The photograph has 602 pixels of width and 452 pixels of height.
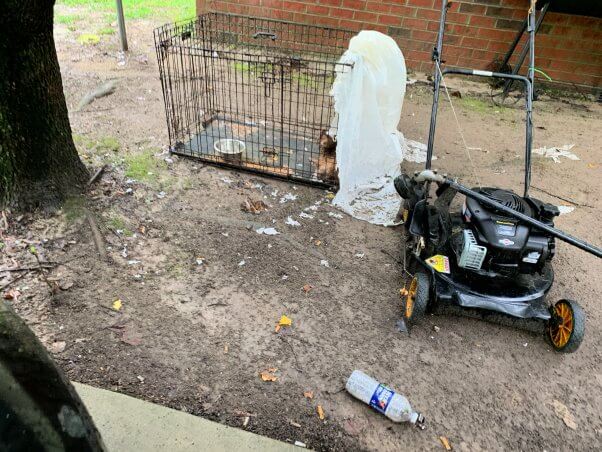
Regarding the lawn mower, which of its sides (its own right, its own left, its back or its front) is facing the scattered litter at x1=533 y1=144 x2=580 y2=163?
back

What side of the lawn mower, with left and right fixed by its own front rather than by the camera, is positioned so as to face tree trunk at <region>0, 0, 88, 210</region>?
right

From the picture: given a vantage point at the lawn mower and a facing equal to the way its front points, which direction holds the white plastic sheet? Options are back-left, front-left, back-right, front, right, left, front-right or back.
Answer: back-right

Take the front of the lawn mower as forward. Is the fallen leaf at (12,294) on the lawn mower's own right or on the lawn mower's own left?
on the lawn mower's own right

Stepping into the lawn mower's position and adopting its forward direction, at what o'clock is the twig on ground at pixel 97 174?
The twig on ground is roughly at 3 o'clock from the lawn mower.

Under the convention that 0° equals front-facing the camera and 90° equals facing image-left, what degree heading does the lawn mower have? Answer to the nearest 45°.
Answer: approximately 0°

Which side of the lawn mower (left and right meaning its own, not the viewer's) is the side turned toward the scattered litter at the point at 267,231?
right

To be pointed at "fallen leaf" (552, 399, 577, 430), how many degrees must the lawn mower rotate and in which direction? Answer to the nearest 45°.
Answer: approximately 45° to its left

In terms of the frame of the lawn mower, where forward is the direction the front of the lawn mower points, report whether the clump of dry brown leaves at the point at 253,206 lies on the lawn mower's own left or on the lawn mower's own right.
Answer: on the lawn mower's own right

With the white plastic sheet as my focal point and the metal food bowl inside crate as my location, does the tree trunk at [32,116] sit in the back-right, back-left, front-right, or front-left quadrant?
back-right

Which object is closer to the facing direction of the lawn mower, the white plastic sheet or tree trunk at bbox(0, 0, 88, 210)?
the tree trunk

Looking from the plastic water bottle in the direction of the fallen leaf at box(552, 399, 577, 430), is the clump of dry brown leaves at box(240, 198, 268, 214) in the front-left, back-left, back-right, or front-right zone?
back-left

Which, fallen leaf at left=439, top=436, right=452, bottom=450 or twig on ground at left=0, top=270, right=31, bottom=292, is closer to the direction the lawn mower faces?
the fallen leaf

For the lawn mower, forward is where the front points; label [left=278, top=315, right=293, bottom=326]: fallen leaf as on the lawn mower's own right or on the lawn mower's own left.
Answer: on the lawn mower's own right

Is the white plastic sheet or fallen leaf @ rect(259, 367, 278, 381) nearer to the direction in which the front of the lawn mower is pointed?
the fallen leaf
